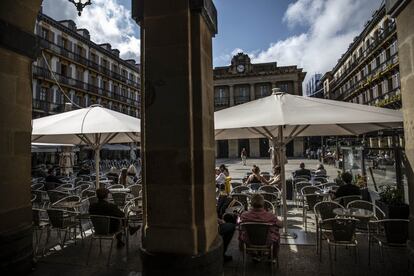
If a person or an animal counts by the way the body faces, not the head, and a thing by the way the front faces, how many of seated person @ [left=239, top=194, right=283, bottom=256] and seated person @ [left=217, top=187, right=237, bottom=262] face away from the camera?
1

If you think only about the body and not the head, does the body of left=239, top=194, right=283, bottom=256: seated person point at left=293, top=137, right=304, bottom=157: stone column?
yes

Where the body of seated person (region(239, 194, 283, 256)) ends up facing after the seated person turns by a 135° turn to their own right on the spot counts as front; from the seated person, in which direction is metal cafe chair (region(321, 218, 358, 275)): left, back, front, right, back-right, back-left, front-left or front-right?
front-left

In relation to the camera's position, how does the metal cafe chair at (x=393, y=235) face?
facing away from the viewer and to the left of the viewer

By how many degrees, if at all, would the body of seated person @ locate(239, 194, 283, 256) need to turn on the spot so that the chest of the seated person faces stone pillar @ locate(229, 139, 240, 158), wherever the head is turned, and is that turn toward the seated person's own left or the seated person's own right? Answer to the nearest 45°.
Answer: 0° — they already face it

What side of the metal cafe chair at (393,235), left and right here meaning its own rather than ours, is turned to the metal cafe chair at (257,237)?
left

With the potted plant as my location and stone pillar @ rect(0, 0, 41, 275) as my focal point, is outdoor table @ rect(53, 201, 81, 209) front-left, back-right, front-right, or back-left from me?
front-right

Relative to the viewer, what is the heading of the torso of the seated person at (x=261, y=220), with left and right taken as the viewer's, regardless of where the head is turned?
facing away from the viewer

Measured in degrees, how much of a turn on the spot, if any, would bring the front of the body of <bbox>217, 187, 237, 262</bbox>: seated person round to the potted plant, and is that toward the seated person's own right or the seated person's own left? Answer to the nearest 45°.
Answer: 0° — they already face it

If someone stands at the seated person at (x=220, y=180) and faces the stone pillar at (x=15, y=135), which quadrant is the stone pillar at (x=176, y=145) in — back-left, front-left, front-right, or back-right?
front-left

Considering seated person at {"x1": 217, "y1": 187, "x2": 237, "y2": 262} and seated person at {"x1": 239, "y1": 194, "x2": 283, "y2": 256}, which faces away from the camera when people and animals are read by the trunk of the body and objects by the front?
seated person at {"x1": 239, "y1": 194, "x2": 283, "y2": 256}

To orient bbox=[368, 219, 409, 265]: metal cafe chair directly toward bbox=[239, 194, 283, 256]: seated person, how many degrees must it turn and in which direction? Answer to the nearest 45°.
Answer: approximately 90° to its left

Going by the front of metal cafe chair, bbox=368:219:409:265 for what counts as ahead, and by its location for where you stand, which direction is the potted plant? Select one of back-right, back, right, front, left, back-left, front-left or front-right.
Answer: front-right
